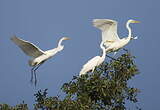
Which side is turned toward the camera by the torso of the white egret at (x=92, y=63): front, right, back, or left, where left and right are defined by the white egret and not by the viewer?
right

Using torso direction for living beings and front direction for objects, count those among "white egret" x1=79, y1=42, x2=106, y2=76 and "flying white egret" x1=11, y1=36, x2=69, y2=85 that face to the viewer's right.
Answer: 2

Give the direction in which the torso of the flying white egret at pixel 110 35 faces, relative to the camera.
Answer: to the viewer's right

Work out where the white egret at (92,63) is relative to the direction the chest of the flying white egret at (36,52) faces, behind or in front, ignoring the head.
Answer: in front

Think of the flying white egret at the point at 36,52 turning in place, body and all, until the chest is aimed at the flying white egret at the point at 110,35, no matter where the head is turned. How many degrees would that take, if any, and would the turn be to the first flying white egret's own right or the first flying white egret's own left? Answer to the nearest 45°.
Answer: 0° — it already faces it

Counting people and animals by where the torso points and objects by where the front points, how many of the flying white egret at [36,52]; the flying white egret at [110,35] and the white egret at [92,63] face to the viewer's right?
3

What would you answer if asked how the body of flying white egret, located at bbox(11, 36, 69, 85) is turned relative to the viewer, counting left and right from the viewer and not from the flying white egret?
facing to the right of the viewer
